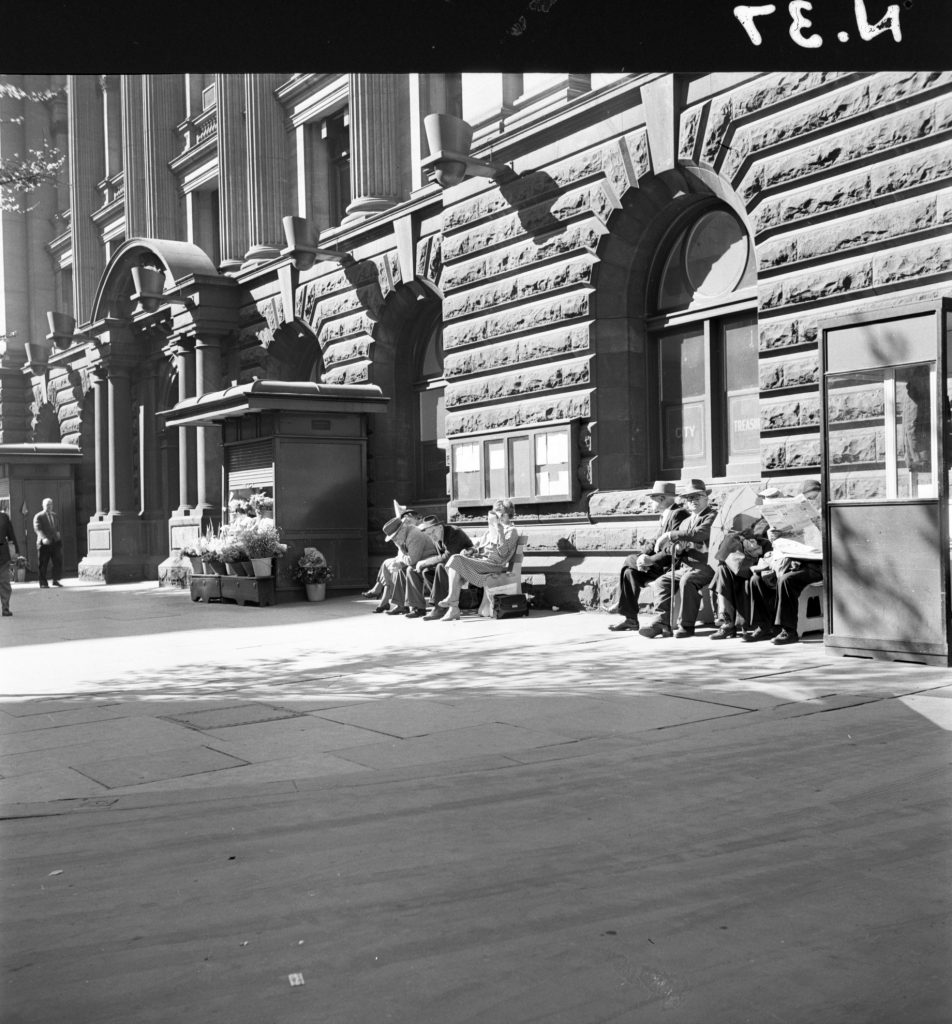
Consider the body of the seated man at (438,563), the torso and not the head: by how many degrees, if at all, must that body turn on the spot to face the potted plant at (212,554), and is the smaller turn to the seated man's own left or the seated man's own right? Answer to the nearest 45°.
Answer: approximately 90° to the seated man's own right

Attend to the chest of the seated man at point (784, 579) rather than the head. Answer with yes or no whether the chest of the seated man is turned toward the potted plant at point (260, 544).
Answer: no

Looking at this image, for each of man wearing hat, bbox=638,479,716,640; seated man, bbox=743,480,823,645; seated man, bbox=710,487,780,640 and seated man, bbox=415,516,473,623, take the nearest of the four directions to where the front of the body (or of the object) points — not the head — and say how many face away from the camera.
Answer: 0

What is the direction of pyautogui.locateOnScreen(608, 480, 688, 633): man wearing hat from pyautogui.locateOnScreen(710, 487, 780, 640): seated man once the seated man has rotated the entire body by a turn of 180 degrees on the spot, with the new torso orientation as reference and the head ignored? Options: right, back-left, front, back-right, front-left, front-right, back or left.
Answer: left

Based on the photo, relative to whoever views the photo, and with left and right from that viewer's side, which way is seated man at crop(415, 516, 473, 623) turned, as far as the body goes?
facing the viewer and to the left of the viewer

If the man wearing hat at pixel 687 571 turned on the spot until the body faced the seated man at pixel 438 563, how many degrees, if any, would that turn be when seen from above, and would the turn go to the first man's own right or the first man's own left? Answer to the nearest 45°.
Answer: approximately 90° to the first man's own right

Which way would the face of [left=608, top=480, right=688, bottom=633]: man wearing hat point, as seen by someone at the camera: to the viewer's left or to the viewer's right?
to the viewer's left

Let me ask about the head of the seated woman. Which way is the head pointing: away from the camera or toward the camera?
toward the camera

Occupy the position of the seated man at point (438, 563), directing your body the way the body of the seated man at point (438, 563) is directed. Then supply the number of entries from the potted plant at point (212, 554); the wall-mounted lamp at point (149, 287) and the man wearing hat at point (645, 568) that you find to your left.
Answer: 1

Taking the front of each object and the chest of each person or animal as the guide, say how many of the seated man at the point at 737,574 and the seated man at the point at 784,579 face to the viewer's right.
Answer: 0

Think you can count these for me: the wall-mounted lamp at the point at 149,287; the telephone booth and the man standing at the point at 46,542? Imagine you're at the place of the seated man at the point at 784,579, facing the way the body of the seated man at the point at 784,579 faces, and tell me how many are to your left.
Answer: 1

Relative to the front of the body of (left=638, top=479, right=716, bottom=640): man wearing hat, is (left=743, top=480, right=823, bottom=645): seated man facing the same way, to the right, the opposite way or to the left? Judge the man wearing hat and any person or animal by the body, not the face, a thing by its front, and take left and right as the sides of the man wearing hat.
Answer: the same way

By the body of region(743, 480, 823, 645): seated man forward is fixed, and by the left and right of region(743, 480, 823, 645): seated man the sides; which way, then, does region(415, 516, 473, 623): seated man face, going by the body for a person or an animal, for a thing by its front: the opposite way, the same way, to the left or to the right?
the same way

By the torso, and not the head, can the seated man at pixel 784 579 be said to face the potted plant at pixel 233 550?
no

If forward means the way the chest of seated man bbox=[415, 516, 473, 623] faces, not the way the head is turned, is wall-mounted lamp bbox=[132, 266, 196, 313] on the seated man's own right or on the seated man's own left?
on the seated man's own right

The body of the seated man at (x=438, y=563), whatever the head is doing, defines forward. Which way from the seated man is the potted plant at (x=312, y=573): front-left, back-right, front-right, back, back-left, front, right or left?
right

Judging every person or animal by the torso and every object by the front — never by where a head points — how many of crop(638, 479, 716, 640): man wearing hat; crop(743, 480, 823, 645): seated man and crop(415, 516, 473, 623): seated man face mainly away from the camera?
0

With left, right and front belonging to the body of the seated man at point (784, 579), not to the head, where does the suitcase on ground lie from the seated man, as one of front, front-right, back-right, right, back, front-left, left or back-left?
right

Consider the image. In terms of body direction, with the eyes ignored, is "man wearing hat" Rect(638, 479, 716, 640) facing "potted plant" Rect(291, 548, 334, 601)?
no

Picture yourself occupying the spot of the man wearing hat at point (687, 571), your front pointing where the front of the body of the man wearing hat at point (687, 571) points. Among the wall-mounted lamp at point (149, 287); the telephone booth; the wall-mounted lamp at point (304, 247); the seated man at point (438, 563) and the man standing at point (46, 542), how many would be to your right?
4
